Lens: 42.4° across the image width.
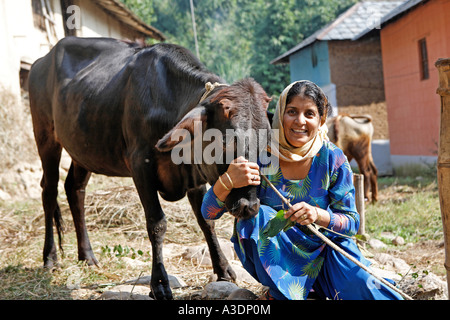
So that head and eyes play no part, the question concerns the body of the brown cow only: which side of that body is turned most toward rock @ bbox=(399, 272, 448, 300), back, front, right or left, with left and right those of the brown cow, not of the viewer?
left

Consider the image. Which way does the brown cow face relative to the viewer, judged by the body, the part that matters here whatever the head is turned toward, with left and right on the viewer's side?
facing to the left of the viewer

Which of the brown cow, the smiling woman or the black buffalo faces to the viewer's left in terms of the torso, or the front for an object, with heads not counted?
the brown cow

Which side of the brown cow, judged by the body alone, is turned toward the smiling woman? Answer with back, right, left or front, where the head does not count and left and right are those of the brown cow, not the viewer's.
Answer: left

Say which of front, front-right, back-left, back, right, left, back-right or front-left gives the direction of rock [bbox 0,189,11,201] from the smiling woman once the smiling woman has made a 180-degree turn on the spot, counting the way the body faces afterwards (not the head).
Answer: front-left

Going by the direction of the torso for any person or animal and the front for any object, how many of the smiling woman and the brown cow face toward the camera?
1

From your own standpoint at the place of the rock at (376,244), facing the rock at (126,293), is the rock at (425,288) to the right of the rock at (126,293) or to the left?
left

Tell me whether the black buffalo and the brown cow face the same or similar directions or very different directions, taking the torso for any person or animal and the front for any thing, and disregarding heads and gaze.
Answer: very different directions

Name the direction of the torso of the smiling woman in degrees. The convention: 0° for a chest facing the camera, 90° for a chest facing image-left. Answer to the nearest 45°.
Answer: approximately 0°

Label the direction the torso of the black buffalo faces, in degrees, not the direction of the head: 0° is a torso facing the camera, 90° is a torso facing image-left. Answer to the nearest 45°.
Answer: approximately 315°
